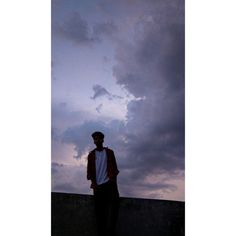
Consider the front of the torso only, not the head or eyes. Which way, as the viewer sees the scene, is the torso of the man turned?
toward the camera
